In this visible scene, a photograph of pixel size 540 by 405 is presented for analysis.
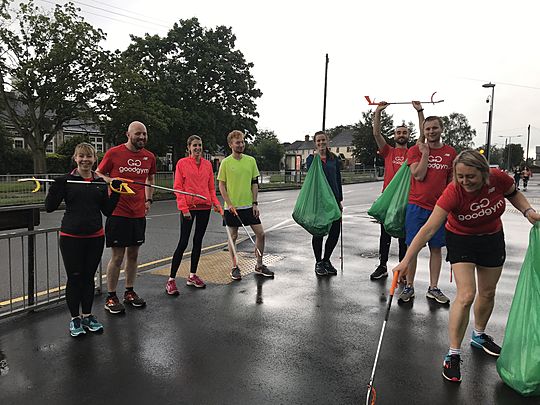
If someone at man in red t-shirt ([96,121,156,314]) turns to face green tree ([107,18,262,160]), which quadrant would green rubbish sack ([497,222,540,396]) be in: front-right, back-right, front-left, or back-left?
back-right

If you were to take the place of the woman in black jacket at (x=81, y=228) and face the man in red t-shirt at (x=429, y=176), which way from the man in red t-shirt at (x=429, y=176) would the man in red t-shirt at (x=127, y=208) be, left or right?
left

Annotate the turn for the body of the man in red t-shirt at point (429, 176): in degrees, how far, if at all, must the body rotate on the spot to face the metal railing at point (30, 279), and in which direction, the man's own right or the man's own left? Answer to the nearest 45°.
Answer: approximately 90° to the man's own right

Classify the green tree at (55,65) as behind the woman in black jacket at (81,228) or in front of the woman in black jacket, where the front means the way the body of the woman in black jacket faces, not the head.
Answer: behind

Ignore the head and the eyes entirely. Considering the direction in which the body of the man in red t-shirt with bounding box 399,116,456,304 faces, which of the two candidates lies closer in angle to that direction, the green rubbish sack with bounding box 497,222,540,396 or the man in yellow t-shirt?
the green rubbish sack

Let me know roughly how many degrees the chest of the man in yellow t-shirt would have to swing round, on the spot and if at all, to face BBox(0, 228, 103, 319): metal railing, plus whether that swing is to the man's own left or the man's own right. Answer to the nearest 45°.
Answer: approximately 90° to the man's own right

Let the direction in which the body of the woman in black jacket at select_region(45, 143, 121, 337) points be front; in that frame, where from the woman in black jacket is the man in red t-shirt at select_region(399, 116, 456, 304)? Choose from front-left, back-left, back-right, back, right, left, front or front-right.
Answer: left

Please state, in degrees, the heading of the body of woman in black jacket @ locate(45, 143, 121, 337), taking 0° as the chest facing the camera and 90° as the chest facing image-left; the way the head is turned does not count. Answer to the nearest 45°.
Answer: approximately 0°

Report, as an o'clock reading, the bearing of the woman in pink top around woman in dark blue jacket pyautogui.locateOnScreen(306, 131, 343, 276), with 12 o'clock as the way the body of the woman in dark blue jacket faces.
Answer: The woman in pink top is roughly at 2 o'clock from the woman in dark blue jacket.

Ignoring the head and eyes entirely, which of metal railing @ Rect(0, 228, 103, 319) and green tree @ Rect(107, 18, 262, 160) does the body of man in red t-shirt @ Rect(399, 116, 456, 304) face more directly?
the metal railing

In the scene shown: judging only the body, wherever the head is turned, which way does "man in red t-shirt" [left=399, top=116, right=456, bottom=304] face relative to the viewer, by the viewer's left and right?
facing the viewer

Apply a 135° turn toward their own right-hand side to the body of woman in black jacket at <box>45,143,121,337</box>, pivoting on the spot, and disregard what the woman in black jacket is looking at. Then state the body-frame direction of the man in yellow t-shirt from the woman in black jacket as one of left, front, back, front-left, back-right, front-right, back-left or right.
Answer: right

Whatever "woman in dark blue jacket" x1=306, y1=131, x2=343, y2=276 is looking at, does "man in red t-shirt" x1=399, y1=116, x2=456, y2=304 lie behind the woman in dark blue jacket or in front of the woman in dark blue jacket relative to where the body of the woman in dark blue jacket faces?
in front
